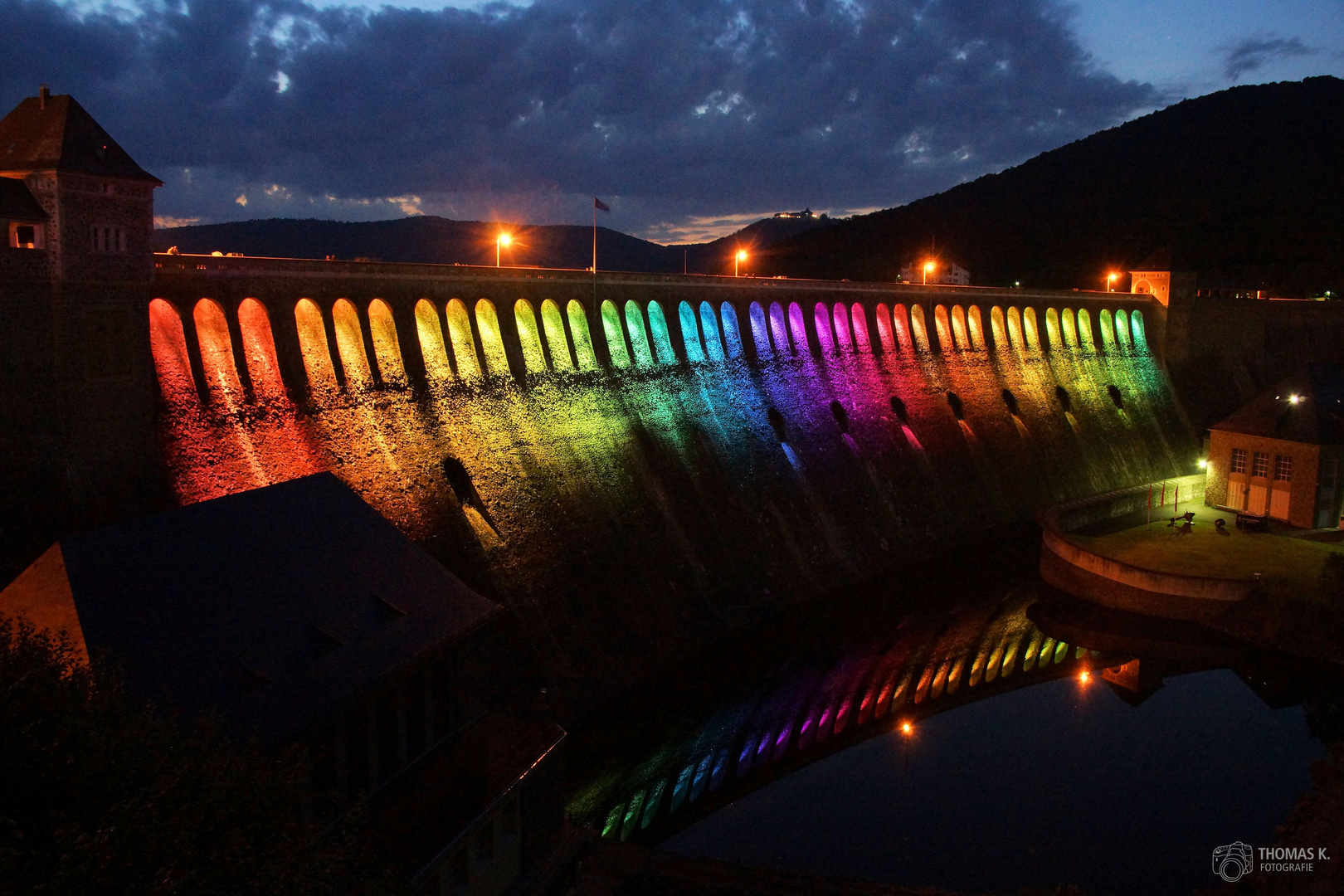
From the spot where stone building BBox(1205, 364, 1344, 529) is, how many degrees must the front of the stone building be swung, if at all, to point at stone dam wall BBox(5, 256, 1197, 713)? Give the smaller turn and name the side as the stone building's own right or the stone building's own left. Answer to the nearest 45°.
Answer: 0° — it already faces it

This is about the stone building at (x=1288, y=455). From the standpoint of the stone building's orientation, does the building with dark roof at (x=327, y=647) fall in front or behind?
in front

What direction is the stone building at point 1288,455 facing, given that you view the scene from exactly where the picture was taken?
facing the viewer and to the left of the viewer

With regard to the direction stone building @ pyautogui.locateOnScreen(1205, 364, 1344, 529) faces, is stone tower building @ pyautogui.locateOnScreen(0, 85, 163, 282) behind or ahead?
ahead

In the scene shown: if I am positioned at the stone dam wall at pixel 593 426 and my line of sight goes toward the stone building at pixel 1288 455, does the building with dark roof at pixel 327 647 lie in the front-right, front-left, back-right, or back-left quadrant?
back-right
